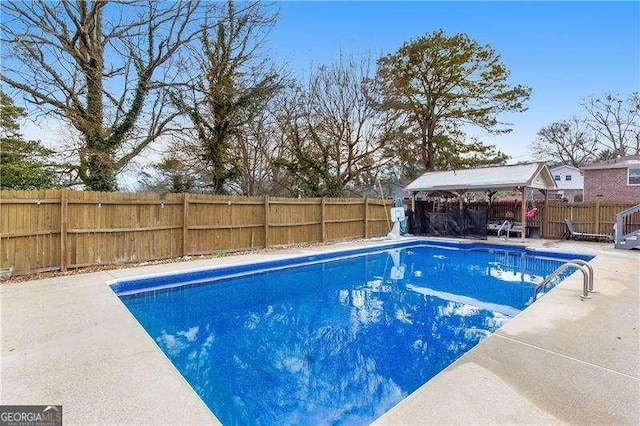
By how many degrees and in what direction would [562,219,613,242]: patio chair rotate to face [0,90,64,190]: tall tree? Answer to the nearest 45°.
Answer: approximately 135° to its right

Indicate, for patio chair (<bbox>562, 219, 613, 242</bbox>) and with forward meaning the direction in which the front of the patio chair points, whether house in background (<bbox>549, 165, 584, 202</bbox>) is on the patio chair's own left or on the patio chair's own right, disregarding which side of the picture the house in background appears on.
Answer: on the patio chair's own left

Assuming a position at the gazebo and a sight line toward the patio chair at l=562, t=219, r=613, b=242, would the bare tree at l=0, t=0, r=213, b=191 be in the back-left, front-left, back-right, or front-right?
back-right

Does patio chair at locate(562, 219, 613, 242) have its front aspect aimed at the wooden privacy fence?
no

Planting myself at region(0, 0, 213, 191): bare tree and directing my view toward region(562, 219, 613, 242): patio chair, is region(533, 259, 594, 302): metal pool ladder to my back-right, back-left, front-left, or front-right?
front-right

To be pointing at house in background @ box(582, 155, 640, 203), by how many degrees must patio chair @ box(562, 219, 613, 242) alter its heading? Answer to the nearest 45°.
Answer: approximately 90° to its left

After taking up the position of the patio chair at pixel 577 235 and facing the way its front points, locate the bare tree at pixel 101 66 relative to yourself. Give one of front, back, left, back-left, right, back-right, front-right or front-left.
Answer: back-right

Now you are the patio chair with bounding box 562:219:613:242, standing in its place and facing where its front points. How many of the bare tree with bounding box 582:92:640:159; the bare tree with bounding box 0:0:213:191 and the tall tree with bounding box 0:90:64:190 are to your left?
1

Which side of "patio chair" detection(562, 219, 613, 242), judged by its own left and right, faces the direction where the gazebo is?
back

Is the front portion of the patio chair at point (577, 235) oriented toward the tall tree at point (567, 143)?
no

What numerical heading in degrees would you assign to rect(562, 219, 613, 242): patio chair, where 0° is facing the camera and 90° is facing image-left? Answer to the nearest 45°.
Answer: approximately 270°

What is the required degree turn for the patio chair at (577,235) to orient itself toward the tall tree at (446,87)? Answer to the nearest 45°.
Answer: approximately 135° to its left

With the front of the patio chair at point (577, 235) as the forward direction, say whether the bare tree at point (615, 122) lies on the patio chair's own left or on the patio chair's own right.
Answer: on the patio chair's own left

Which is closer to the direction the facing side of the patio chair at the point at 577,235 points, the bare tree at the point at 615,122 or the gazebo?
the bare tree
